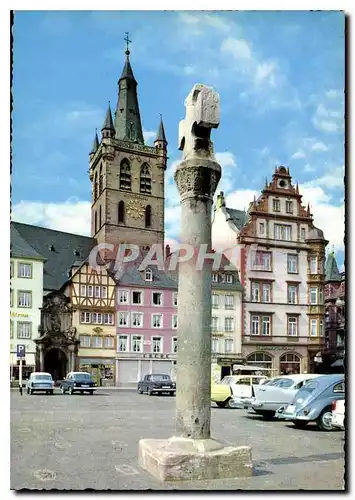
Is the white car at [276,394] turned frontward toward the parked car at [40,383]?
no

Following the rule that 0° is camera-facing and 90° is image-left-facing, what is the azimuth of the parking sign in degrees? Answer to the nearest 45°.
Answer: approximately 0°

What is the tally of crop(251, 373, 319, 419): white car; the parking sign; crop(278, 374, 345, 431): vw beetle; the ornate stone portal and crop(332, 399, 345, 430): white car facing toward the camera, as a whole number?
2

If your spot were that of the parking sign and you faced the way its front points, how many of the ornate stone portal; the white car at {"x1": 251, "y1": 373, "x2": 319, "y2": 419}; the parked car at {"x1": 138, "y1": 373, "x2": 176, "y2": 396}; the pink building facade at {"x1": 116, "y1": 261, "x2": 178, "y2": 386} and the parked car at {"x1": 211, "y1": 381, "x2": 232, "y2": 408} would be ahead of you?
0

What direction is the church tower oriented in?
toward the camera

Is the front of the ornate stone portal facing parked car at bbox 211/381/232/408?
no

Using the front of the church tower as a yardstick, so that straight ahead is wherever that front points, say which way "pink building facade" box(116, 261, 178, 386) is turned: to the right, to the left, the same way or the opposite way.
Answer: the same way

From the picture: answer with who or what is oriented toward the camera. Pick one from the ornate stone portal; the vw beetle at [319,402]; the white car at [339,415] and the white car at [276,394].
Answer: the ornate stone portal

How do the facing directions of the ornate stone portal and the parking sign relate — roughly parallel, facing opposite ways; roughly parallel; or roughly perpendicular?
roughly parallel

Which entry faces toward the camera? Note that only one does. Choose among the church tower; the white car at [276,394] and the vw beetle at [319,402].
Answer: the church tower

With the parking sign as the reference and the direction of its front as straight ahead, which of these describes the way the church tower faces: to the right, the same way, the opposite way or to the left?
the same way

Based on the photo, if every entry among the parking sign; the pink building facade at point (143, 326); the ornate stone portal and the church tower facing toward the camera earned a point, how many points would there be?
4

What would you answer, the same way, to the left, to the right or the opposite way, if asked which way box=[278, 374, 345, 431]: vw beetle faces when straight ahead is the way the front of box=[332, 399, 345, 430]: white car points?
the same way

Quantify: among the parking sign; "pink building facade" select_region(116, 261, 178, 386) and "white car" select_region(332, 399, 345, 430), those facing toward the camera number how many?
2

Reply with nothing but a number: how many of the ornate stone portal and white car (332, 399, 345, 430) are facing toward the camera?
1
